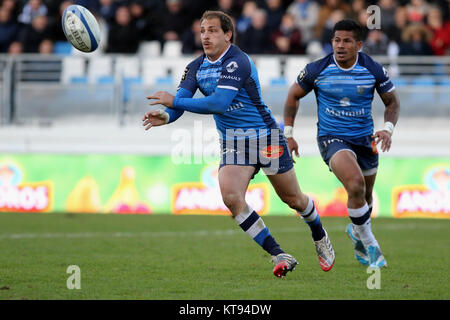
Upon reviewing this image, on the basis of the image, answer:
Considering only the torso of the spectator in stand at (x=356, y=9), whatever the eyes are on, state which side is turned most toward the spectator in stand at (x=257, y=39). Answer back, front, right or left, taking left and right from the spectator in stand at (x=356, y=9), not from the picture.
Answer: right

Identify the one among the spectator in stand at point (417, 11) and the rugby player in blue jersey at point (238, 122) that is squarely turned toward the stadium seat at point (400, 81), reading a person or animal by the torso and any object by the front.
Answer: the spectator in stand

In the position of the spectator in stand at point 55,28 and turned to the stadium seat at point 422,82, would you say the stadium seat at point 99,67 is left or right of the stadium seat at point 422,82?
right

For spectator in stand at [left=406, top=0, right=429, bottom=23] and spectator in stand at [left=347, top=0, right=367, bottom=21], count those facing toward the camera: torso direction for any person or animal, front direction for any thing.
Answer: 2

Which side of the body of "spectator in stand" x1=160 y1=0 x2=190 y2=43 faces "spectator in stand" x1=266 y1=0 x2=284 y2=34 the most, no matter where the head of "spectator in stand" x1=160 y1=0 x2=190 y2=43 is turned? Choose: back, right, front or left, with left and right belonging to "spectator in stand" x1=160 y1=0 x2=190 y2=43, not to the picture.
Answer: left

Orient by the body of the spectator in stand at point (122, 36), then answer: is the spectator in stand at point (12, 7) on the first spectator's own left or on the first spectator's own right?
on the first spectator's own right

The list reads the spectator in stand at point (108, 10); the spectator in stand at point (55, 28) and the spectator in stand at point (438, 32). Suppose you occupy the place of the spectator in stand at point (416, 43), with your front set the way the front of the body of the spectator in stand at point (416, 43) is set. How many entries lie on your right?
2

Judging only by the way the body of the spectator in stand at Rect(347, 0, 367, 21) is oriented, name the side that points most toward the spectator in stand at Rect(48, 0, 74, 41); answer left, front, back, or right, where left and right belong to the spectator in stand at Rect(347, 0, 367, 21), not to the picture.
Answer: right

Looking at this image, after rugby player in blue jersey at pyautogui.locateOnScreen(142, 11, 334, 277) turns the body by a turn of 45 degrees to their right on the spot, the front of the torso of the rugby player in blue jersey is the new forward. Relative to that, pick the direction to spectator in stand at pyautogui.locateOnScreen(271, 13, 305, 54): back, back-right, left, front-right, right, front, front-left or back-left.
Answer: right

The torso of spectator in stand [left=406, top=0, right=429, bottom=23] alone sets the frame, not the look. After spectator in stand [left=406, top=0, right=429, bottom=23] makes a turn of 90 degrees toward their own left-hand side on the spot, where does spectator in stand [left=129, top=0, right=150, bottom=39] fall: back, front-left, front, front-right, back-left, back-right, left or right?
back

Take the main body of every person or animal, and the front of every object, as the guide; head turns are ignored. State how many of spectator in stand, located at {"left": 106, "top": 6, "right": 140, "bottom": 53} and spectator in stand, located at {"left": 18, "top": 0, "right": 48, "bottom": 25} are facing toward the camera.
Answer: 2
